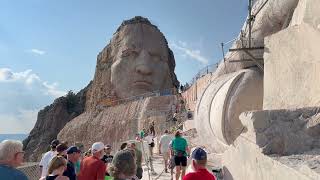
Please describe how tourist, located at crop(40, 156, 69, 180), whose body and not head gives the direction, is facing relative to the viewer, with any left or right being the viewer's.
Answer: facing away from the viewer and to the right of the viewer

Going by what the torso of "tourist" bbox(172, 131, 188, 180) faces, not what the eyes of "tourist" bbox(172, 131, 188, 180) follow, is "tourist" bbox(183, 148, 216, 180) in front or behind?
behind

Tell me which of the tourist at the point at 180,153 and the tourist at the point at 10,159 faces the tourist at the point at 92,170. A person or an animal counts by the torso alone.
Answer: the tourist at the point at 10,159

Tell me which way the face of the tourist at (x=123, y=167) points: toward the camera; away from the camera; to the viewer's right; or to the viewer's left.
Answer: away from the camera

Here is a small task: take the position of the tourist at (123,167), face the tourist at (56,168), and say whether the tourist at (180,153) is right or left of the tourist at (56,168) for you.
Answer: right

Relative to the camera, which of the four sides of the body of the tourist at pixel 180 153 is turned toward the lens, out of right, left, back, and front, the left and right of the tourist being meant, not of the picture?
back

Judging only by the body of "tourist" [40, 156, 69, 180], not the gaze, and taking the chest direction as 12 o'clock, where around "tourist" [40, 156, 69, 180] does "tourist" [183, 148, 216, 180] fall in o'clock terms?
"tourist" [183, 148, 216, 180] is roughly at 2 o'clock from "tourist" [40, 156, 69, 180].

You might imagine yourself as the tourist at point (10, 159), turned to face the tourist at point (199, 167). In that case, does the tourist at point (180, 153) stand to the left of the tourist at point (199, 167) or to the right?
left
